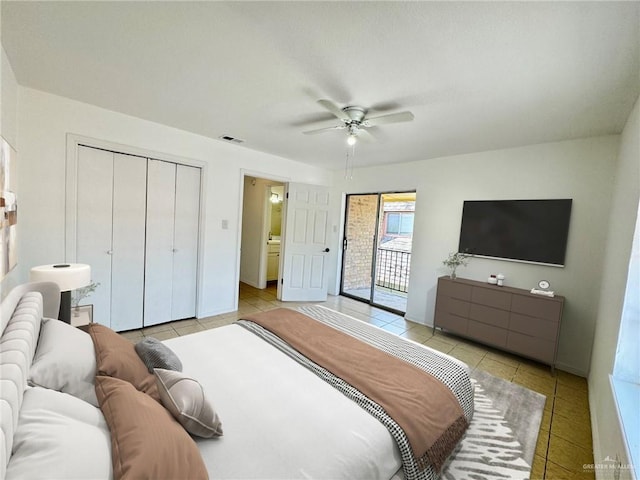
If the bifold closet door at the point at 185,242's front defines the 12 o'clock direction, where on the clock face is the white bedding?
The white bedding is roughly at 1 o'clock from the bifold closet door.

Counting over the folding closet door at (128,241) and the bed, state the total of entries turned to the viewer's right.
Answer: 1

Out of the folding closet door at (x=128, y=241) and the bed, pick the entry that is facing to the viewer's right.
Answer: the bed

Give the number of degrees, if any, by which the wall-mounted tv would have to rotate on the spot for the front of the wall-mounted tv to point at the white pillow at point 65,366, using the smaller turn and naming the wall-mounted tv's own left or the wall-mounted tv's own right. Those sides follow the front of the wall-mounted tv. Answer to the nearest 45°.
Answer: approximately 45° to the wall-mounted tv's own left

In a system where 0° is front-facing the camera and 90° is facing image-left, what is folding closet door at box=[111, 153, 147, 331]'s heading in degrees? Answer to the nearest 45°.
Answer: approximately 0°

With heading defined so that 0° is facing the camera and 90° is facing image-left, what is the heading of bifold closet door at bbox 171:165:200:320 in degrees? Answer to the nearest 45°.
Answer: approximately 315°

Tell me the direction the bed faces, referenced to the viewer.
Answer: facing to the right of the viewer

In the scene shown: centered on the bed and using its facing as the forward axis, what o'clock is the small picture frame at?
The small picture frame is roughly at 8 o'clock from the bed.

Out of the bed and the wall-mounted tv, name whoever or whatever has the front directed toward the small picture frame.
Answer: the wall-mounted tv

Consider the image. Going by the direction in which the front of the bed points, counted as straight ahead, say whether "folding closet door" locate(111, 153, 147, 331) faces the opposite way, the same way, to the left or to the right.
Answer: to the right

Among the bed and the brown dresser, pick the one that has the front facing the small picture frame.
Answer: the brown dresser
